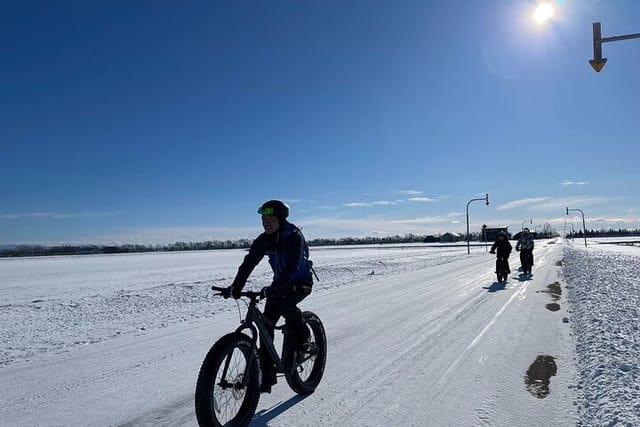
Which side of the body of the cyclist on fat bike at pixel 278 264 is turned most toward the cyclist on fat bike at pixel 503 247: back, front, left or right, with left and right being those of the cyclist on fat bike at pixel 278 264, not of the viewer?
back

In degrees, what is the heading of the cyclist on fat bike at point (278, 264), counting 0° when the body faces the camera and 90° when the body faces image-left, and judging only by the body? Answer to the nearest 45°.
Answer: approximately 45°

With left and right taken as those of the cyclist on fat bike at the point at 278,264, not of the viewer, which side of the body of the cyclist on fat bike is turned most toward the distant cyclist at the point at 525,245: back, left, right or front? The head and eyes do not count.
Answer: back

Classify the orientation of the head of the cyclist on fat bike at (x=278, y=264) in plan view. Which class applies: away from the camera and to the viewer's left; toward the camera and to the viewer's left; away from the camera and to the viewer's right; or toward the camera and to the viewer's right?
toward the camera and to the viewer's left
